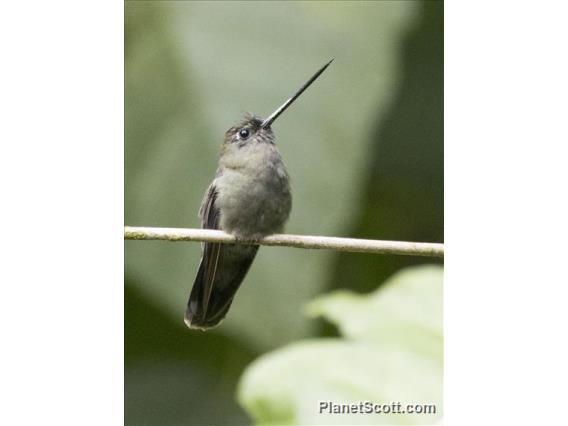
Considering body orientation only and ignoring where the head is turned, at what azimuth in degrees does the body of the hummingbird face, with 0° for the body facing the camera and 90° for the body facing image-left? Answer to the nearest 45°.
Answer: approximately 315°
